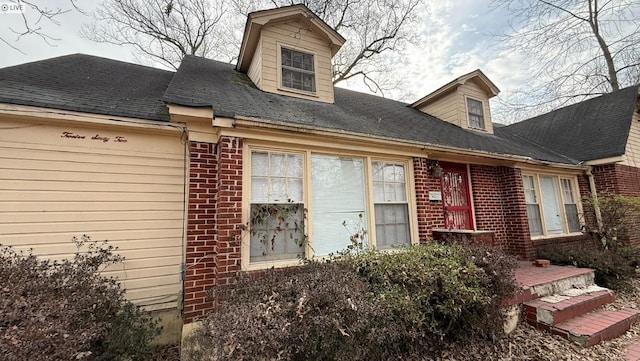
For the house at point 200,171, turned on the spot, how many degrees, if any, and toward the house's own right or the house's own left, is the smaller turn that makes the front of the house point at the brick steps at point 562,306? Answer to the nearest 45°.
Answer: approximately 45° to the house's own left

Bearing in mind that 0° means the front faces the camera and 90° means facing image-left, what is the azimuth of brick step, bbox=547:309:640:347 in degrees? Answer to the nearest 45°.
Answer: approximately 315°

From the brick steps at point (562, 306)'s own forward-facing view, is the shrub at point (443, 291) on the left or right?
on its right

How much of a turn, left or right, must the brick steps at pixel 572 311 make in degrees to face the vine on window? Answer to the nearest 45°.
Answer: approximately 90° to its right

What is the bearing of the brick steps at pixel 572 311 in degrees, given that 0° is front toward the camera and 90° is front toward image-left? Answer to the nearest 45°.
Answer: approximately 315°

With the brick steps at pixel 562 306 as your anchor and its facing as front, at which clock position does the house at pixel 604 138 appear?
The house is roughly at 8 o'clock from the brick steps.
